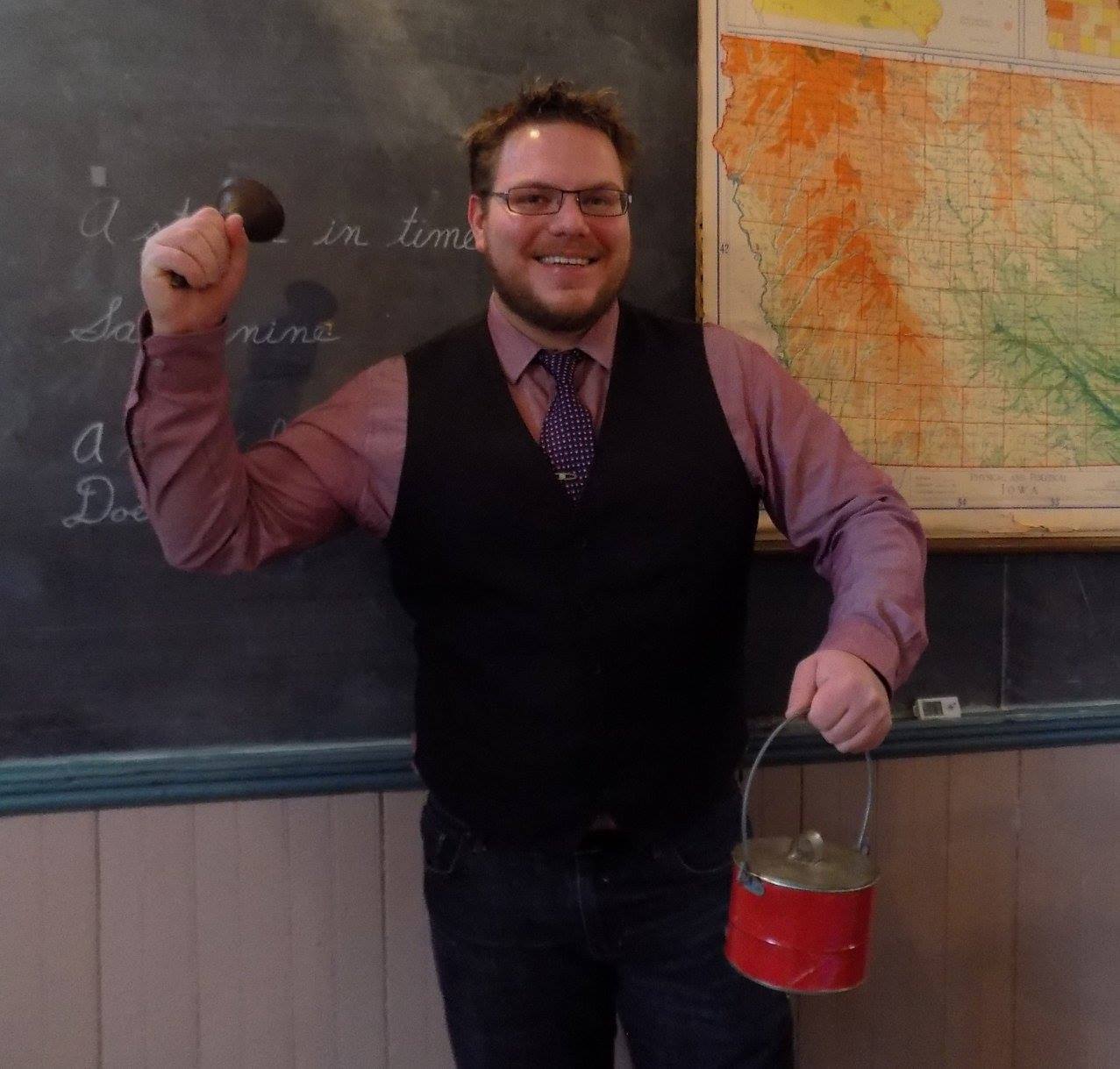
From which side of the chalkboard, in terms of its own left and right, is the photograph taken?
front

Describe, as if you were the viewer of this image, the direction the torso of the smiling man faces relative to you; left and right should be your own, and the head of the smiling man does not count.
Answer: facing the viewer

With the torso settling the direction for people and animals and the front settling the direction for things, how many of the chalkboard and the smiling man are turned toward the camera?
2

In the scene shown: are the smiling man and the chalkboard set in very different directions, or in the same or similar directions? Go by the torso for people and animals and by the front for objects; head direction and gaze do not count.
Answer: same or similar directions

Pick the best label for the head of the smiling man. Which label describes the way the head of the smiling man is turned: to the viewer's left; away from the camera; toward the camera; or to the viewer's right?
toward the camera
